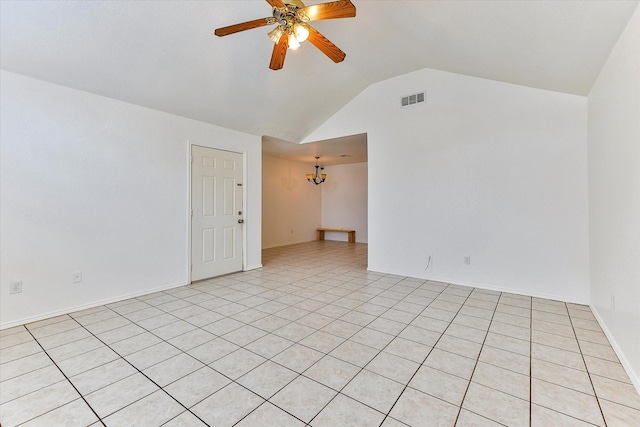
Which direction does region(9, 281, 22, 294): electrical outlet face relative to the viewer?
toward the camera

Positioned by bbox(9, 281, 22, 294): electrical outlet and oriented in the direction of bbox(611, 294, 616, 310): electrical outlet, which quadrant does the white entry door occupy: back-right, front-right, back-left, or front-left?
front-left

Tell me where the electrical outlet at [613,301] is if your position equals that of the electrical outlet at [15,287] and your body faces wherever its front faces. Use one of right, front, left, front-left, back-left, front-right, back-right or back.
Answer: front-left

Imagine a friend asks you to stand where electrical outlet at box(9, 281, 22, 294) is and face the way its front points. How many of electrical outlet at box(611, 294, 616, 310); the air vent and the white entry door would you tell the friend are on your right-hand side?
0

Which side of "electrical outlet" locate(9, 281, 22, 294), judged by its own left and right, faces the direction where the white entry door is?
left

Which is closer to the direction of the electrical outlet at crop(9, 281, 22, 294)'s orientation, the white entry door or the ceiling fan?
the ceiling fan

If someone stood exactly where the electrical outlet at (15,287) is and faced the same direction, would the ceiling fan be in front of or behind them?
in front

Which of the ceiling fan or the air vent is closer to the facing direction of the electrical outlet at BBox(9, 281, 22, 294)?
the ceiling fan

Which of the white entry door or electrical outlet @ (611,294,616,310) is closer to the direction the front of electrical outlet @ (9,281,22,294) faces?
the electrical outlet

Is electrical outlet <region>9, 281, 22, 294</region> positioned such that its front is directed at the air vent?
no
